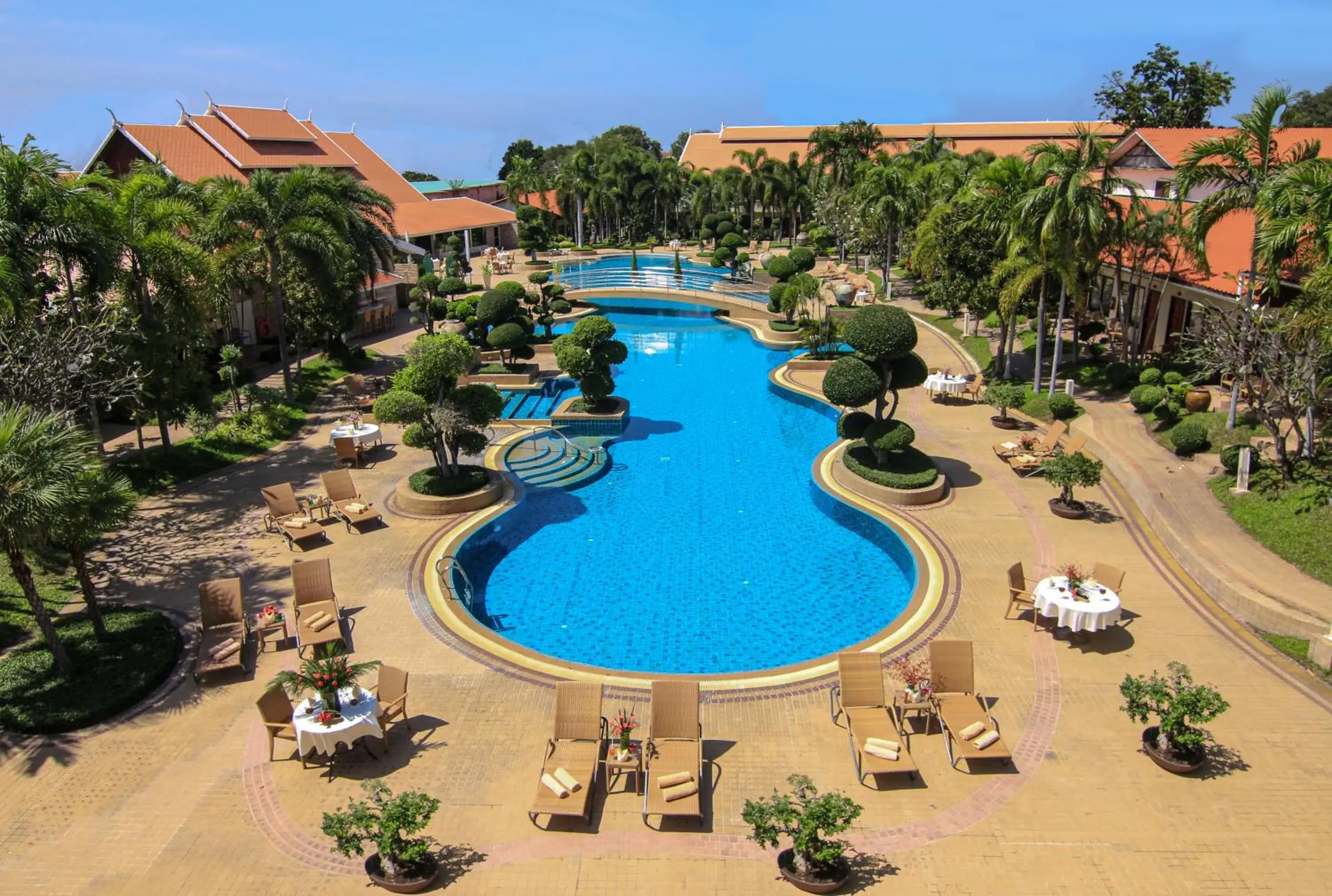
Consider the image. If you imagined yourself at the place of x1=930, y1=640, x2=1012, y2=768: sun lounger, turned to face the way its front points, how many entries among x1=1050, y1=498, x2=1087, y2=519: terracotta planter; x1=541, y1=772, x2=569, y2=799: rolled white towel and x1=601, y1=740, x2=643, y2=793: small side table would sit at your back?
1

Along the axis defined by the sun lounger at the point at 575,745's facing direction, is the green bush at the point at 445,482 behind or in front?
behind

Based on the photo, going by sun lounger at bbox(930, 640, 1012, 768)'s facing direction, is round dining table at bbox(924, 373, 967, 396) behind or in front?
behind

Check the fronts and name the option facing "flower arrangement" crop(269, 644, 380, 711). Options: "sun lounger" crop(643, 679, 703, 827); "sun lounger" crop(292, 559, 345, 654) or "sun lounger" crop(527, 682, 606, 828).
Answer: "sun lounger" crop(292, 559, 345, 654)

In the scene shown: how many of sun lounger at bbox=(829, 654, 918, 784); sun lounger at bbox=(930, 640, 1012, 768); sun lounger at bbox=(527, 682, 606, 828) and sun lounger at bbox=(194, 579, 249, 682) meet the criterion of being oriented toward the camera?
4

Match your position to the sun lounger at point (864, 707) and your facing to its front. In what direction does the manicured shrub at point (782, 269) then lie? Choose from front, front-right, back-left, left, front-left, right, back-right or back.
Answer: back

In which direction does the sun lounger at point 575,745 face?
toward the camera

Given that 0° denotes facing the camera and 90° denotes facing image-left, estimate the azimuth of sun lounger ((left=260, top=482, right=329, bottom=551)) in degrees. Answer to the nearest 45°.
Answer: approximately 315°

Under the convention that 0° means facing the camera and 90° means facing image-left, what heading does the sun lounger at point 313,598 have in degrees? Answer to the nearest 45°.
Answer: approximately 0°

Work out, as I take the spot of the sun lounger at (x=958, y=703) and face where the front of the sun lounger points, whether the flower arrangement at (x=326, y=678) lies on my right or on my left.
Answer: on my right

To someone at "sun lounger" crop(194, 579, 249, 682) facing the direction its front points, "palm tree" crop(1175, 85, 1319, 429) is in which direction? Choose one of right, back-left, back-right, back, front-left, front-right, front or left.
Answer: left

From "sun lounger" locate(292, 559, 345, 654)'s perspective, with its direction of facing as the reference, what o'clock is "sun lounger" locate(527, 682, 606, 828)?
"sun lounger" locate(527, 682, 606, 828) is roughly at 11 o'clock from "sun lounger" locate(292, 559, 345, 654).

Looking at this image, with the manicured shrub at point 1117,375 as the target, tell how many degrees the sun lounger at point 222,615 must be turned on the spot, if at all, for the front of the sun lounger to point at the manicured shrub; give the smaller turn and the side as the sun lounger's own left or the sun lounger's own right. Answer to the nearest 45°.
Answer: approximately 90° to the sun lounger's own left

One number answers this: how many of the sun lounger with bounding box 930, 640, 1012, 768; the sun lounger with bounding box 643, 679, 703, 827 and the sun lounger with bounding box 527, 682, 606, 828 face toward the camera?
3

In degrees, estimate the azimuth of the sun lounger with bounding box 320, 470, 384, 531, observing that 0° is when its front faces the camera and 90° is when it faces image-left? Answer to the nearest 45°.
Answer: approximately 315°

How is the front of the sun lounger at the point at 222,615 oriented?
toward the camera

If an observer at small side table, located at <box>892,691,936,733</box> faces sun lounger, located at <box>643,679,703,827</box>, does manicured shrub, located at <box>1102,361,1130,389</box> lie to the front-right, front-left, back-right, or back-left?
back-right

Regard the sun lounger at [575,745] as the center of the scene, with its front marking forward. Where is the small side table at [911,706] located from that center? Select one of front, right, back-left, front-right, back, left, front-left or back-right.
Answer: left

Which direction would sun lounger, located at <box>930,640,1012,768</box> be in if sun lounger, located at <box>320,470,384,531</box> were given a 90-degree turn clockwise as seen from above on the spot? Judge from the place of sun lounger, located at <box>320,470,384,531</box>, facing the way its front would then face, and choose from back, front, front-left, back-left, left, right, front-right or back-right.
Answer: left
